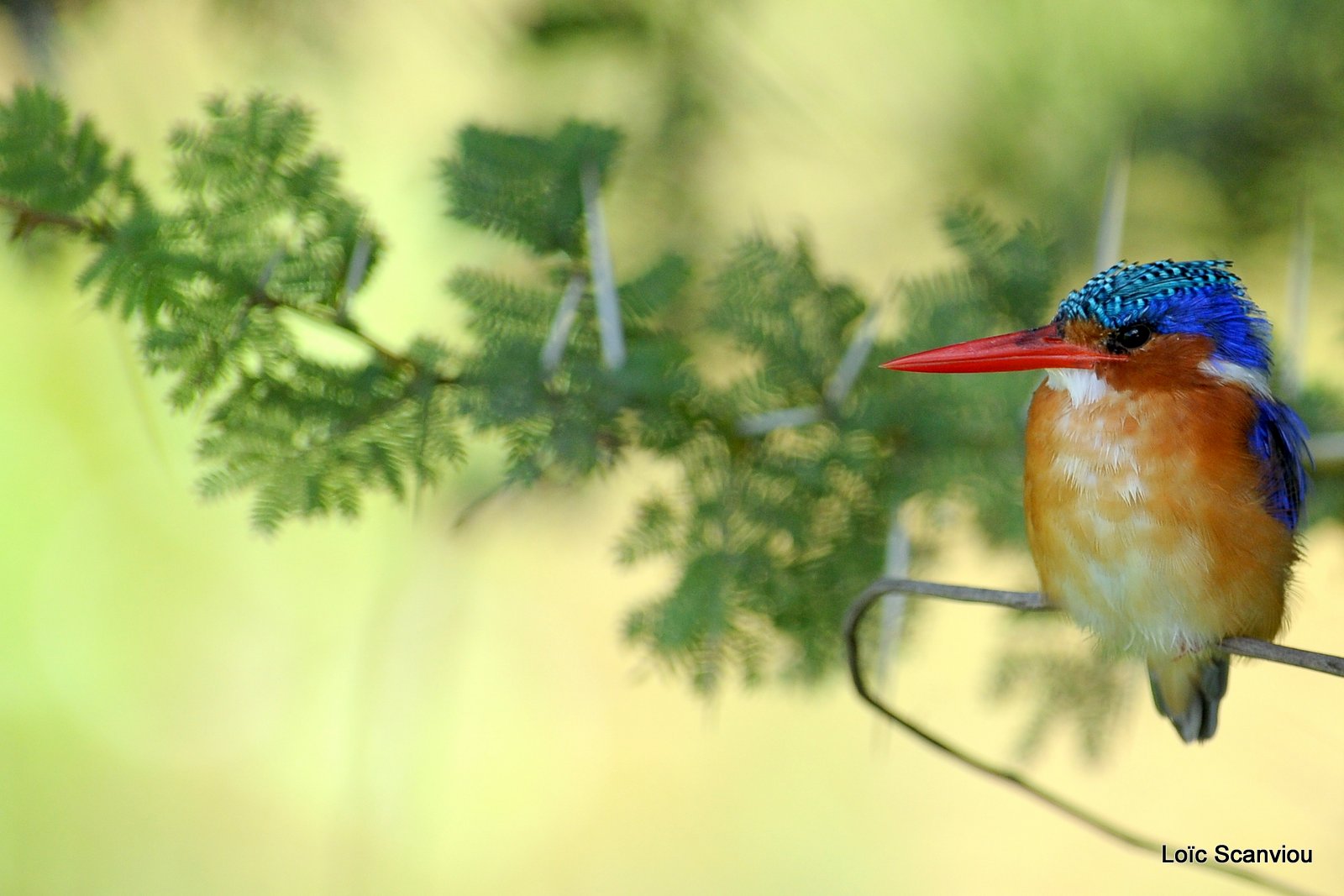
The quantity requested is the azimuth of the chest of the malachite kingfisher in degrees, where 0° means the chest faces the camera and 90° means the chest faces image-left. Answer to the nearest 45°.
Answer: approximately 45°
